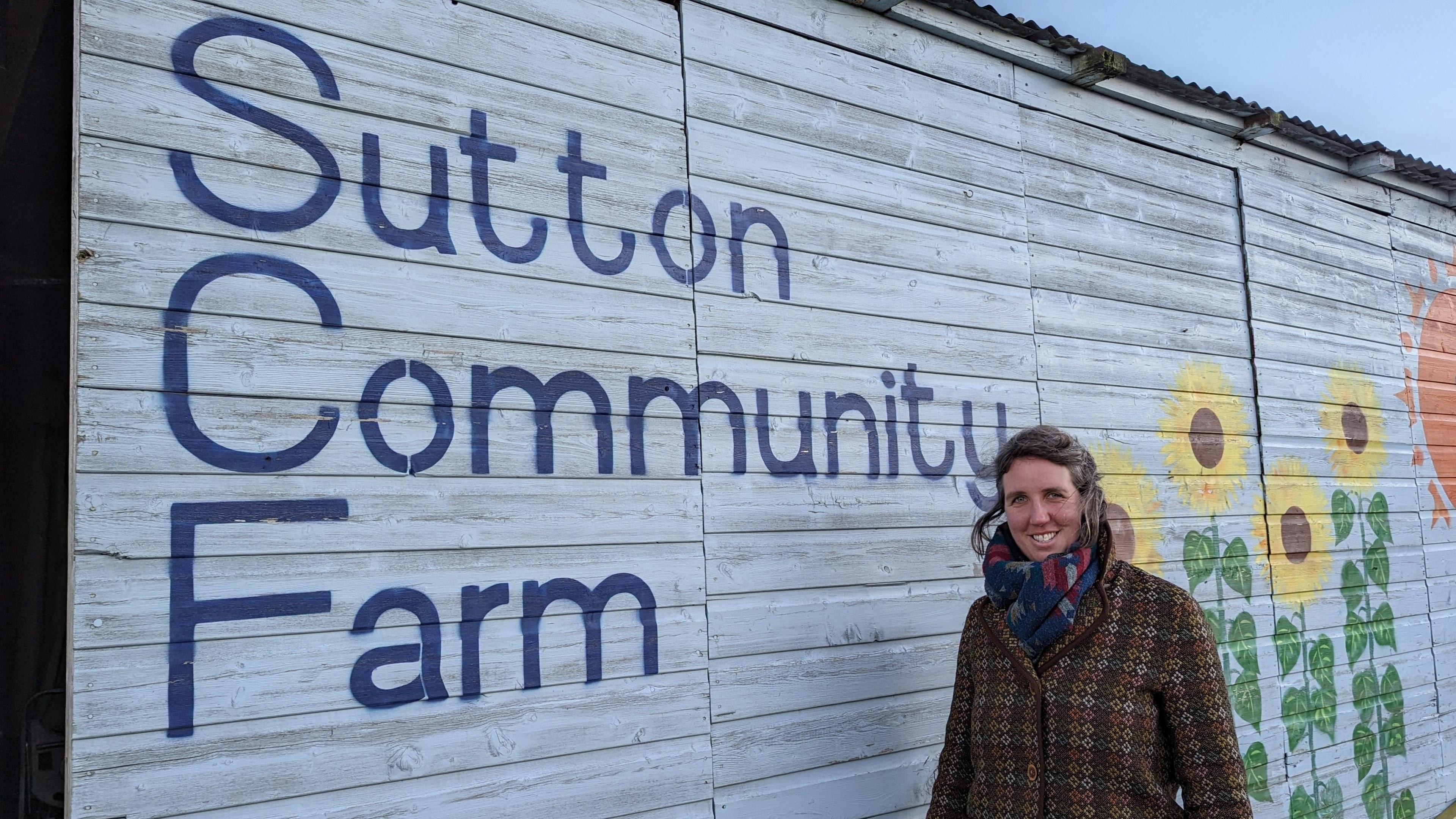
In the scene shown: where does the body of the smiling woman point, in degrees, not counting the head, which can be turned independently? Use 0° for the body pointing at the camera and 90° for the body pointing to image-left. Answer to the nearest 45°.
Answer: approximately 45°
